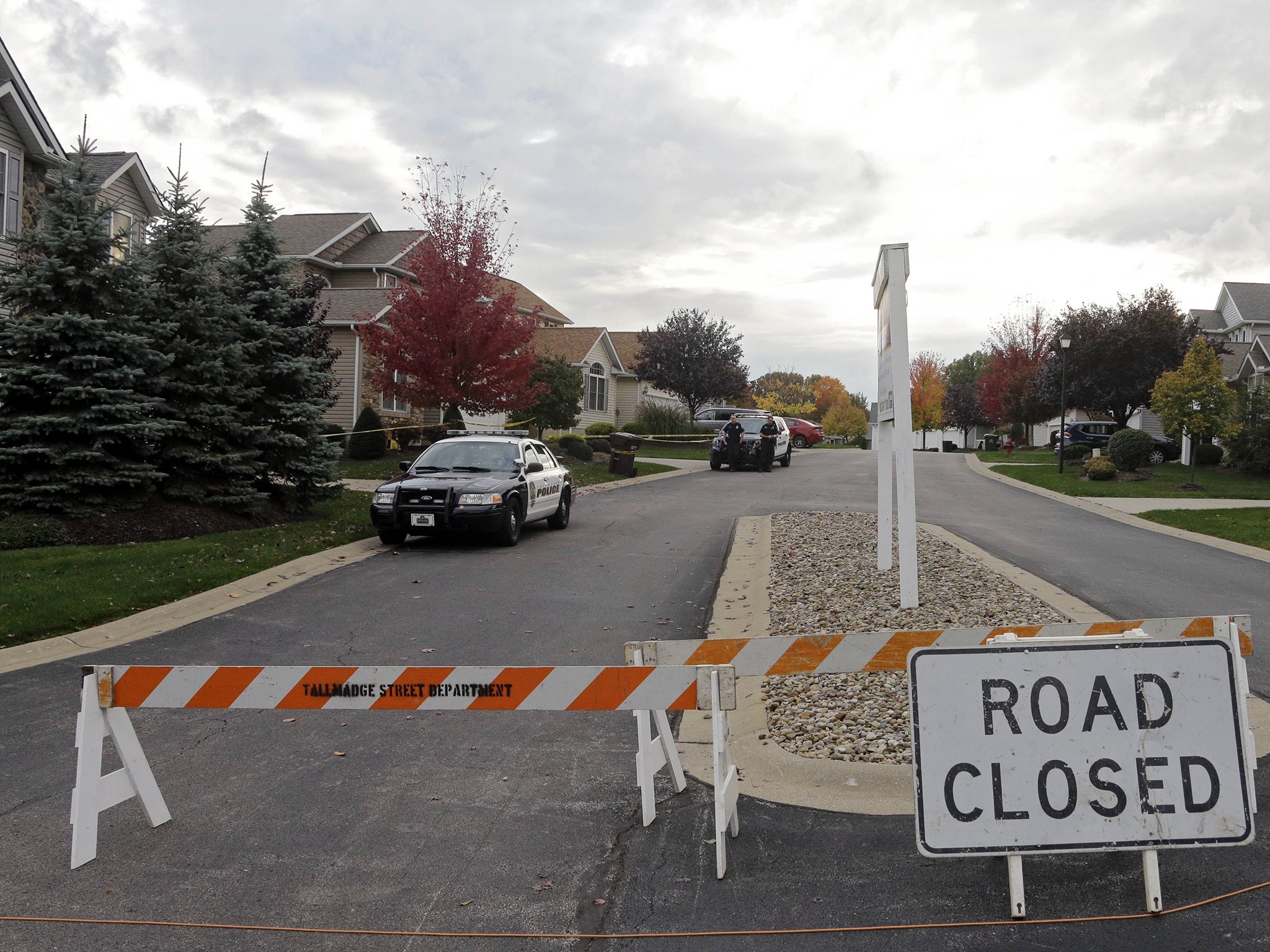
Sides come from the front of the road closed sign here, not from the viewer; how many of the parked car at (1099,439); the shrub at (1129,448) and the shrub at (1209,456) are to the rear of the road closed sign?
3

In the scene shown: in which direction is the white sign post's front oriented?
to the viewer's left

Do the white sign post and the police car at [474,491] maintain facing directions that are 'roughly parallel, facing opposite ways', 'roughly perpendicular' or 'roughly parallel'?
roughly perpendicular

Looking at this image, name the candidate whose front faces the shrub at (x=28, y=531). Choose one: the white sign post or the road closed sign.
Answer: the white sign post

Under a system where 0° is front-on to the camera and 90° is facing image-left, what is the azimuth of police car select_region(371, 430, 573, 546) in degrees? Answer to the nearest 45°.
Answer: approximately 45°

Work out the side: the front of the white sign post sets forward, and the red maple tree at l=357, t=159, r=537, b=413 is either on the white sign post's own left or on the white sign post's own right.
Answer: on the white sign post's own right

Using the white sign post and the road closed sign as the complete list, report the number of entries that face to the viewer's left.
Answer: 1

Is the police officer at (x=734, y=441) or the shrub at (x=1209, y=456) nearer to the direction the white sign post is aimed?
the police officer

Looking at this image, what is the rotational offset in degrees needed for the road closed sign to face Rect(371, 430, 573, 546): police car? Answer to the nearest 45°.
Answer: approximately 135° to its right

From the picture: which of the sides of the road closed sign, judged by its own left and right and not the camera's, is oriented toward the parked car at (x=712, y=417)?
back

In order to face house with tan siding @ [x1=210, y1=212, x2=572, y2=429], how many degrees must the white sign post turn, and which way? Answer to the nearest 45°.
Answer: approximately 45° to its right

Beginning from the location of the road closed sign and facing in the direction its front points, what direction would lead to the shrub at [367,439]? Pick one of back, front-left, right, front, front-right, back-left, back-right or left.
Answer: back-right
